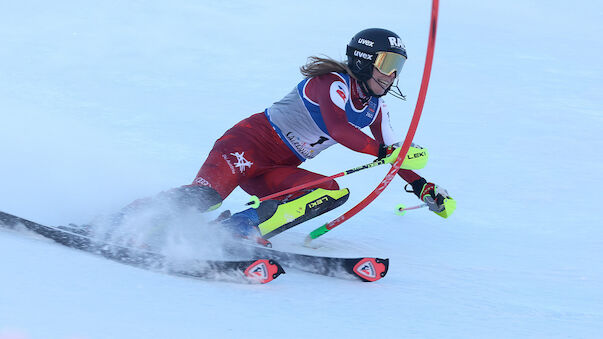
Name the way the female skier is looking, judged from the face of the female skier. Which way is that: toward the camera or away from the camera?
toward the camera

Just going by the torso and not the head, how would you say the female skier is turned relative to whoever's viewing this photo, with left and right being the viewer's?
facing the viewer and to the right of the viewer
